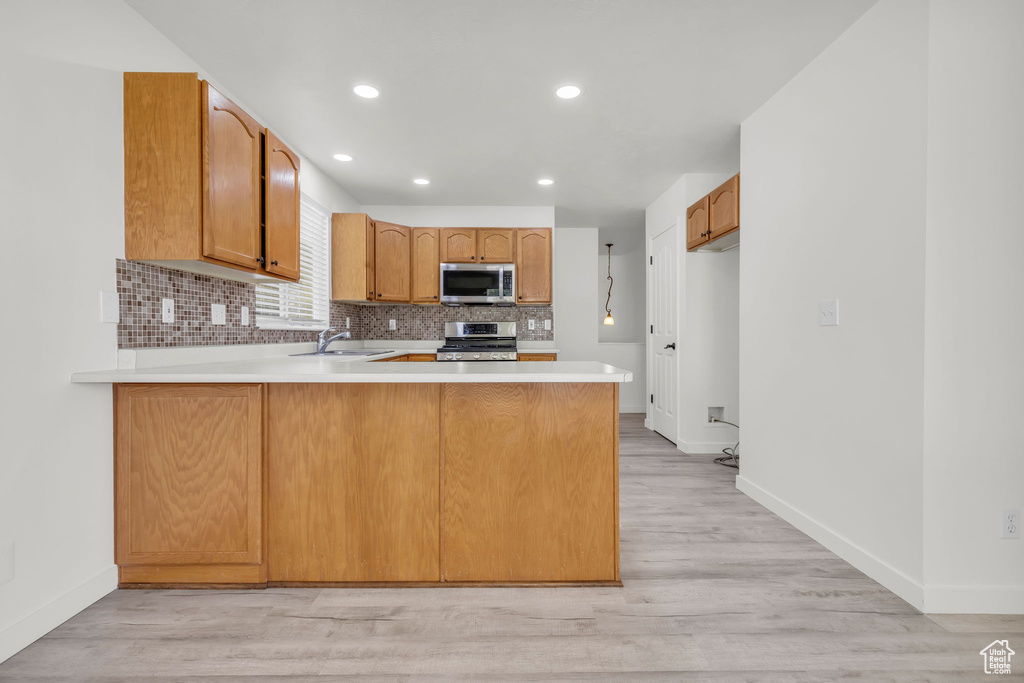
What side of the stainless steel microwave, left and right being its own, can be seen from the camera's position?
front

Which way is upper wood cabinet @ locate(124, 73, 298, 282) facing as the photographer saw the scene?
facing to the right of the viewer

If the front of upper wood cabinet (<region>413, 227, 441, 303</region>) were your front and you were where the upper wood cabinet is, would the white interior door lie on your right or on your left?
on your left

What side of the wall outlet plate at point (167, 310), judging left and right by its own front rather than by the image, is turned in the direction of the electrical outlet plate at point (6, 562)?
right

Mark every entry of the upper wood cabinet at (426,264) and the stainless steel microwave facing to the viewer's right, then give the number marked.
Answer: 0

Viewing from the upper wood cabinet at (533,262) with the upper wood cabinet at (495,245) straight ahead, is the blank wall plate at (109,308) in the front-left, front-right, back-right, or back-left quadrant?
front-left

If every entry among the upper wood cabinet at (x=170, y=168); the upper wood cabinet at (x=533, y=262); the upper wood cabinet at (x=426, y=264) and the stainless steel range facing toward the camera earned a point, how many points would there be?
3

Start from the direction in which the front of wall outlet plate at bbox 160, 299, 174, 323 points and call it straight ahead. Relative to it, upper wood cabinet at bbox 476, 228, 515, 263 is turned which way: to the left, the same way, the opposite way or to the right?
to the right

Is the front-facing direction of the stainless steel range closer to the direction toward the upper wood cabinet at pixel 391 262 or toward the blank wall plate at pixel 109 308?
the blank wall plate

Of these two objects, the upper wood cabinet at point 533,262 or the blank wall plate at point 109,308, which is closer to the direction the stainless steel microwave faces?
the blank wall plate

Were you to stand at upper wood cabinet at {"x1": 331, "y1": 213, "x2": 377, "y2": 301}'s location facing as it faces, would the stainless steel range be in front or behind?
in front

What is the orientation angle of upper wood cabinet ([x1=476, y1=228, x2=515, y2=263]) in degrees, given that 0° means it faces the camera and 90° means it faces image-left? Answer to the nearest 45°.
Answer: approximately 0°

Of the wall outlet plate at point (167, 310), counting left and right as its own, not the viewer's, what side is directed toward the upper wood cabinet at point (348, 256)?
left

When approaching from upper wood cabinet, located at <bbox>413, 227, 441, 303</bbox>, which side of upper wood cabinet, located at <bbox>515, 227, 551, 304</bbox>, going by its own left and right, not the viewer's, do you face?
right
